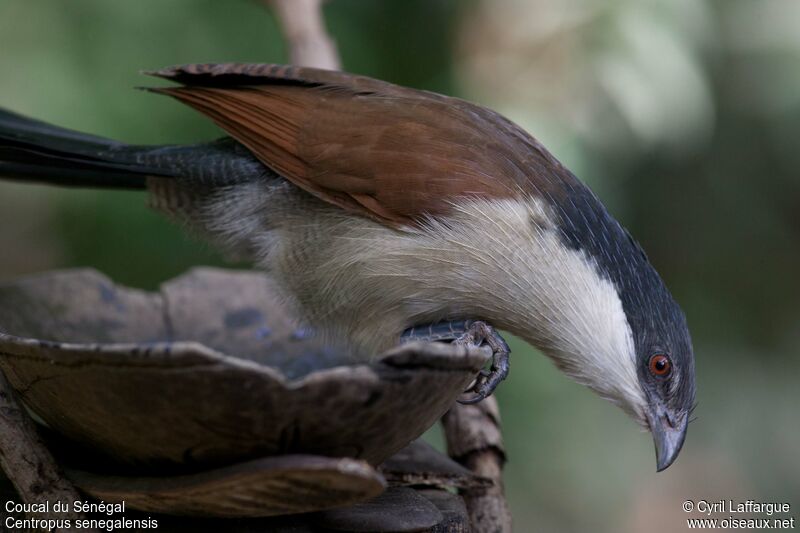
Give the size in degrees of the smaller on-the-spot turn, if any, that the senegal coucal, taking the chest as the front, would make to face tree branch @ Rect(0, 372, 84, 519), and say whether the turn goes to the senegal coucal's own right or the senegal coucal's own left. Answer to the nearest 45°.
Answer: approximately 135° to the senegal coucal's own right

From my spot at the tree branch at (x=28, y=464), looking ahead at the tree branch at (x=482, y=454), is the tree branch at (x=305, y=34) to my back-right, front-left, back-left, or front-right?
front-left

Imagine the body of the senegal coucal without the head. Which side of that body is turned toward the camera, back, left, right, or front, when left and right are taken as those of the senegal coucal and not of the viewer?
right
